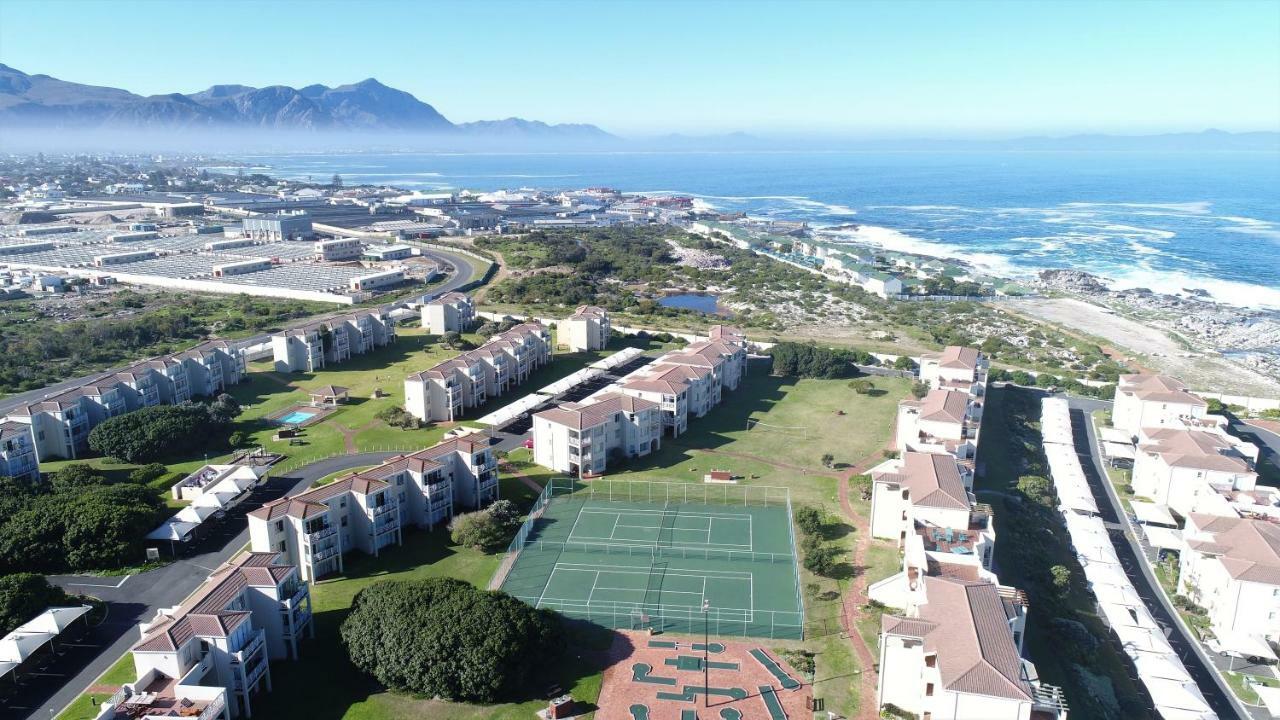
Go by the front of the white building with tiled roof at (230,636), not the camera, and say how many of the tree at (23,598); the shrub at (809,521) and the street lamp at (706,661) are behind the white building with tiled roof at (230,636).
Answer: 1

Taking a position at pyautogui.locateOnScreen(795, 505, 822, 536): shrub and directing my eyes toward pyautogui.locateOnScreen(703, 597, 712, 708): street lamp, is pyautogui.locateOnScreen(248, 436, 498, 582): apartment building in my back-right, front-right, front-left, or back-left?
front-right

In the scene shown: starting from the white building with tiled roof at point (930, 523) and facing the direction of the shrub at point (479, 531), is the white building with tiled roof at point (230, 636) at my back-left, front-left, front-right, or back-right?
front-left

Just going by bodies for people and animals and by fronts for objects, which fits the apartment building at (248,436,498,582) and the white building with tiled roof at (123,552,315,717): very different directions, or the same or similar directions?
same or similar directions

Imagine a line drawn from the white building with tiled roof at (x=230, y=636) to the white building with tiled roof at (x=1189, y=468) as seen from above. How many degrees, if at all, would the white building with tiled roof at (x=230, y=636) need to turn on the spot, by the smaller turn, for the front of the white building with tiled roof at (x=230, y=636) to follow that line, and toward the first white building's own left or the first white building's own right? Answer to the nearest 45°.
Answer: approximately 45° to the first white building's own left

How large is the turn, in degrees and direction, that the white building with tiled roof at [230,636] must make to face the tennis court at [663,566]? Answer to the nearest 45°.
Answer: approximately 45° to its left

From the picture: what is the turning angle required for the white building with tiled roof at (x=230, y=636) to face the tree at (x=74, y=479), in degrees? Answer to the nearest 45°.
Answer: approximately 135° to its left

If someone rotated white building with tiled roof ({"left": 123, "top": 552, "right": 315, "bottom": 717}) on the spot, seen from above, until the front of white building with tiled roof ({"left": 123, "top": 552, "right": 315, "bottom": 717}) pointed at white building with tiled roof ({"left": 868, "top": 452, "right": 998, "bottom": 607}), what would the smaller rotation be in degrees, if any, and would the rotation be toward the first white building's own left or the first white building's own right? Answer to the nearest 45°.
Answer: approximately 45° to the first white building's own left

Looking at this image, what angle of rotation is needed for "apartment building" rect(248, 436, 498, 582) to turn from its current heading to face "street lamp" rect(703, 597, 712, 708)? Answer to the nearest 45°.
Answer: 0° — it already faces it

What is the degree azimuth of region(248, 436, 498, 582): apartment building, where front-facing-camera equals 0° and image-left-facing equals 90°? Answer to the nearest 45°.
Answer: approximately 315°

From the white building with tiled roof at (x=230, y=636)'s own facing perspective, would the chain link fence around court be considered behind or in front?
in front

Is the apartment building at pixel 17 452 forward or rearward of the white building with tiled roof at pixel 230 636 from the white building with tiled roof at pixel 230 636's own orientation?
rearward

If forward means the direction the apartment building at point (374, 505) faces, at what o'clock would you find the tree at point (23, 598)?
The tree is roughly at 4 o'clock from the apartment building.

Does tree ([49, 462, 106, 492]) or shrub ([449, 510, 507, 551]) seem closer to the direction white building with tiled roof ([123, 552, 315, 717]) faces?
the shrub

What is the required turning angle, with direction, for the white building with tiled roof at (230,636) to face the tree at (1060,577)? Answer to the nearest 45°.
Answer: approximately 45° to its left

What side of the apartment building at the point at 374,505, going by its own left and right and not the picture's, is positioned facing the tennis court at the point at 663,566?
front

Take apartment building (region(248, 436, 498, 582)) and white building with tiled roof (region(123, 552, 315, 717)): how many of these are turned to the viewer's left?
0

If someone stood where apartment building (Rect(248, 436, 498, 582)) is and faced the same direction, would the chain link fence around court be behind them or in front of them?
in front
